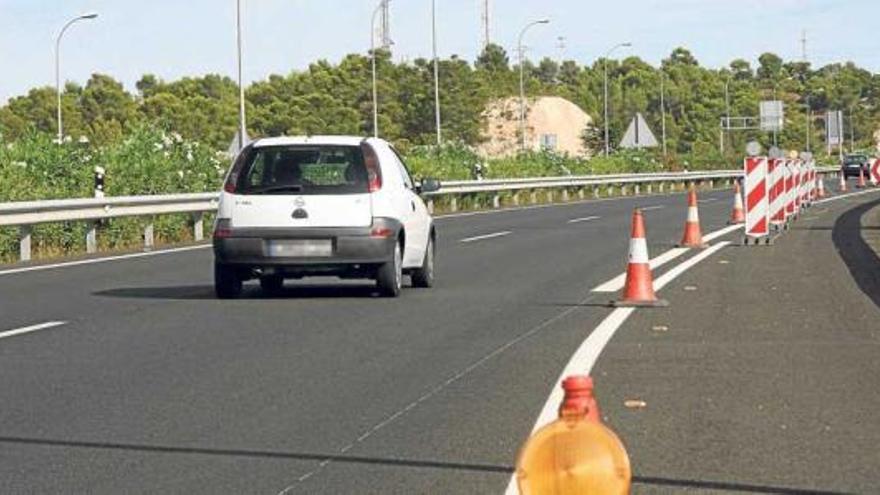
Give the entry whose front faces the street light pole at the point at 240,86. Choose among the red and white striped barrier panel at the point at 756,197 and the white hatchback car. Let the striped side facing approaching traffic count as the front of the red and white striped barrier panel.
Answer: the white hatchback car

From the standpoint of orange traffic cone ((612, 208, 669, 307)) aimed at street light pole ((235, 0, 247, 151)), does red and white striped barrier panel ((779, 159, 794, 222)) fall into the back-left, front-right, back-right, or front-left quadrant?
front-right

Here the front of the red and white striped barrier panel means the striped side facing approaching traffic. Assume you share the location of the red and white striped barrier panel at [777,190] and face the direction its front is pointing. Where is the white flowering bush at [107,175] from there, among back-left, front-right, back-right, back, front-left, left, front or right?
right

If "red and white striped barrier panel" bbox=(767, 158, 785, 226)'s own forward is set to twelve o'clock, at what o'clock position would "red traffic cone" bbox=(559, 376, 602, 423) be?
The red traffic cone is roughly at 12 o'clock from the red and white striped barrier panel.

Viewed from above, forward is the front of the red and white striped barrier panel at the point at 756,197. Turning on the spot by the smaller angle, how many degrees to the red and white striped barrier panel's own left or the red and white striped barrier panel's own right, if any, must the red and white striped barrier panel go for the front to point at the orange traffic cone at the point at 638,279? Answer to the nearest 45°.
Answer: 0° — it already faces it

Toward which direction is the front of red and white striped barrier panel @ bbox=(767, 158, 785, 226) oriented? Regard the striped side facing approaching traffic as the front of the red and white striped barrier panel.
toward the camera

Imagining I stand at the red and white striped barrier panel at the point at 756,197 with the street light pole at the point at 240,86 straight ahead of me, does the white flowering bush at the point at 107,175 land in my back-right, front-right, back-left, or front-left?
front-left

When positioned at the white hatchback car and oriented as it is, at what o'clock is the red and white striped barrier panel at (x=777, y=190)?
The red and white striped barrier panel is roughly at 1 o'clock from the white hatchback car.

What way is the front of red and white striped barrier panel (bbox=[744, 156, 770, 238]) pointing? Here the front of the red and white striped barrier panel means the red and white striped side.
toward the camera

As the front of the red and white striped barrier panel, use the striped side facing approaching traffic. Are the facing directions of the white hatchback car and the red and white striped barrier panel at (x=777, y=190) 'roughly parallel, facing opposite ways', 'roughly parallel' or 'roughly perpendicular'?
roughly parallel, facing opposite ways

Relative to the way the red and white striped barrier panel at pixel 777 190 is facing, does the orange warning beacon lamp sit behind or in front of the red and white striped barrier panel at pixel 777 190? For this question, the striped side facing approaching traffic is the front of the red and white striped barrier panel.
in front

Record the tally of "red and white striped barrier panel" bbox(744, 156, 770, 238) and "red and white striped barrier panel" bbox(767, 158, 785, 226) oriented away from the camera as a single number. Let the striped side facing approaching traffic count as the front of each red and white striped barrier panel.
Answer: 0

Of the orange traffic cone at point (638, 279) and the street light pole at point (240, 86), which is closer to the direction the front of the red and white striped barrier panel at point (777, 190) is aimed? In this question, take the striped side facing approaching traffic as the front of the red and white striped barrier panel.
the orange traffic cone

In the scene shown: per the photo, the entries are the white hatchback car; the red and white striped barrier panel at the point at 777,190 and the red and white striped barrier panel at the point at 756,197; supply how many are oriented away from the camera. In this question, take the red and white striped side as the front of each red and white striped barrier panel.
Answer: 1

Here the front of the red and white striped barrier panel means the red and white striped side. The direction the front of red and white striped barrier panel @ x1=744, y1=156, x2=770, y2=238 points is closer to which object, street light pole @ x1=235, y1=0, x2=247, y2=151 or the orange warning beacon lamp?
the orange warning beacon lamp

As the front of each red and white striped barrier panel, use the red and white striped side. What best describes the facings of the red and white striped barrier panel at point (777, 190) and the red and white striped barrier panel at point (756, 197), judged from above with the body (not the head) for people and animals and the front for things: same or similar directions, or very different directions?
same or similar directions

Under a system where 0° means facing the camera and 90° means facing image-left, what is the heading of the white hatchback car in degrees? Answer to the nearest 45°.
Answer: approximately 180°

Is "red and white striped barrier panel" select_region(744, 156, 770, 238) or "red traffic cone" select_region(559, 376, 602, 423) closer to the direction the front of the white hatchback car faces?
the red and white striped barrier panel

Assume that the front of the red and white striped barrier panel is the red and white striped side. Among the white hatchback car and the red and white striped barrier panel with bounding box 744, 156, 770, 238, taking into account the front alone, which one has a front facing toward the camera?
the red and white striped barrier panel

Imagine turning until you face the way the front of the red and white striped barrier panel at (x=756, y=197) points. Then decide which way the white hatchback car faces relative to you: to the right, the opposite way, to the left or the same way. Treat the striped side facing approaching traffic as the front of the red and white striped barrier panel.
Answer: the opposite way
